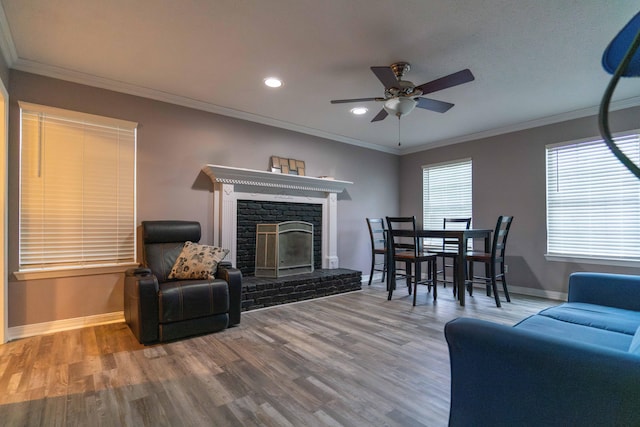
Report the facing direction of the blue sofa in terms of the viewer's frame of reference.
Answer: facing away from the viewer and to the left of the viewer

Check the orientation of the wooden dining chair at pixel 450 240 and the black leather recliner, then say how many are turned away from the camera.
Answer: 0

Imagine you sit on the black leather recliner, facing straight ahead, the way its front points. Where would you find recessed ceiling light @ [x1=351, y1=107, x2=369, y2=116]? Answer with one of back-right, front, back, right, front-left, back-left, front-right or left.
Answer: front-left

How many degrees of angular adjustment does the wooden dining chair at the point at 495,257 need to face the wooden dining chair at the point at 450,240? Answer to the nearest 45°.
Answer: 0° — it already faces it

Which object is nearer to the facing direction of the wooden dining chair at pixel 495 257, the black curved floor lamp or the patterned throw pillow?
the patterned throw pillow

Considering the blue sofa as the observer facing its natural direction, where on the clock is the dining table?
The dining table is roughly at 1 o'clock from the blue sofa.

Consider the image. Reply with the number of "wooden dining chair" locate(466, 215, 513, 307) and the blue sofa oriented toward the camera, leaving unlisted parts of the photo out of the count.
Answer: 0

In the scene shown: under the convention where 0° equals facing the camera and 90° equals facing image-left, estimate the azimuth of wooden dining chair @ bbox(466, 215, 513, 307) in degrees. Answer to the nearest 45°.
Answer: approximately 135°
